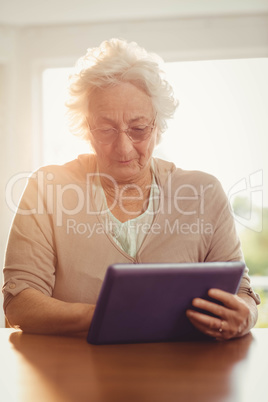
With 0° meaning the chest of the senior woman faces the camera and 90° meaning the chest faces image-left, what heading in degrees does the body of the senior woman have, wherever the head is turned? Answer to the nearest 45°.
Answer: approximately 0°

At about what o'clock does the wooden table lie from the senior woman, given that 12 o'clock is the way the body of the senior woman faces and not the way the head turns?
The wooden table is roughly at 12 o'clock from the senior woman.

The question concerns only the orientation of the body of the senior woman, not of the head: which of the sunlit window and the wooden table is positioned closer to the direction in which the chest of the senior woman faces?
the wooden table

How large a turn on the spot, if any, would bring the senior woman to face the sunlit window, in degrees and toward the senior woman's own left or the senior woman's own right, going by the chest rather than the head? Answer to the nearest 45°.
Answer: approximately 180°
